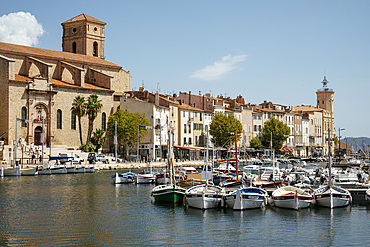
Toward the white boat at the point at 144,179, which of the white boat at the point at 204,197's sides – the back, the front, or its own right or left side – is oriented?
back

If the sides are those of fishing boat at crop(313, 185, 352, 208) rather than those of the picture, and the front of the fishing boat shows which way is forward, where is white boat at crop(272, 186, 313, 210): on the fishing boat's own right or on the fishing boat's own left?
on the fishing boat's own right

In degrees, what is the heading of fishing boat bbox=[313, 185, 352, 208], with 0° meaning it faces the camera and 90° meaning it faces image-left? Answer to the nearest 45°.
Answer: approximately 0°

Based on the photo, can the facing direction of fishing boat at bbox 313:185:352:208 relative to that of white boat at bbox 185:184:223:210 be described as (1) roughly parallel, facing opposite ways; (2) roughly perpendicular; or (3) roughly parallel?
roughly parallel

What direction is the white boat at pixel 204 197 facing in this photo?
toward the camera

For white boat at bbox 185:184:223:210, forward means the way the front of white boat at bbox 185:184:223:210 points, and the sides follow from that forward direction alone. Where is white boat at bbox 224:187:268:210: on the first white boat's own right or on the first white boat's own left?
on the first white boat's own left

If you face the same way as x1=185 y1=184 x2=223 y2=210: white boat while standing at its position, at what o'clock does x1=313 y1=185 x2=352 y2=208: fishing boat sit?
The fishing boat is roughly at 9 o'clock from the white boat.

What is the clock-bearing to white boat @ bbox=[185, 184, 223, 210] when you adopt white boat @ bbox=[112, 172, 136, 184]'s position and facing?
white boat @ bbox=[185, 184, 223, 210] is roughly at 10 o'clock from white boat @ bbox=[112, 172, 136, 184].

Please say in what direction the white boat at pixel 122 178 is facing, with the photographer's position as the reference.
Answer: facing the viewer and to the left of the viewer

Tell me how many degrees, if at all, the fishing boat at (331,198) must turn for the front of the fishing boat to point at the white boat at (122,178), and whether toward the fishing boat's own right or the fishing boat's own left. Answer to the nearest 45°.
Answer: approximately 135° to the fishing boat's own right

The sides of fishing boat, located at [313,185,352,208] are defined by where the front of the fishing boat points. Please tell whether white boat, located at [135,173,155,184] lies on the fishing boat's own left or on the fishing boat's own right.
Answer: on the fishing boat's own right

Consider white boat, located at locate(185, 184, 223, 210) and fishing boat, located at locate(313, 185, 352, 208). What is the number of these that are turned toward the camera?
2

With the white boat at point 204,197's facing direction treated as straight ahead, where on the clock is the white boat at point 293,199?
the white boat at point 293,199 is roughly at 9 o'clock from the white boat at point 204,197.

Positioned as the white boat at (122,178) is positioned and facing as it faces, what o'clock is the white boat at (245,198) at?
the white boat at (245,198) is roughly at 10 o'clock from the white boat at (122,178).
